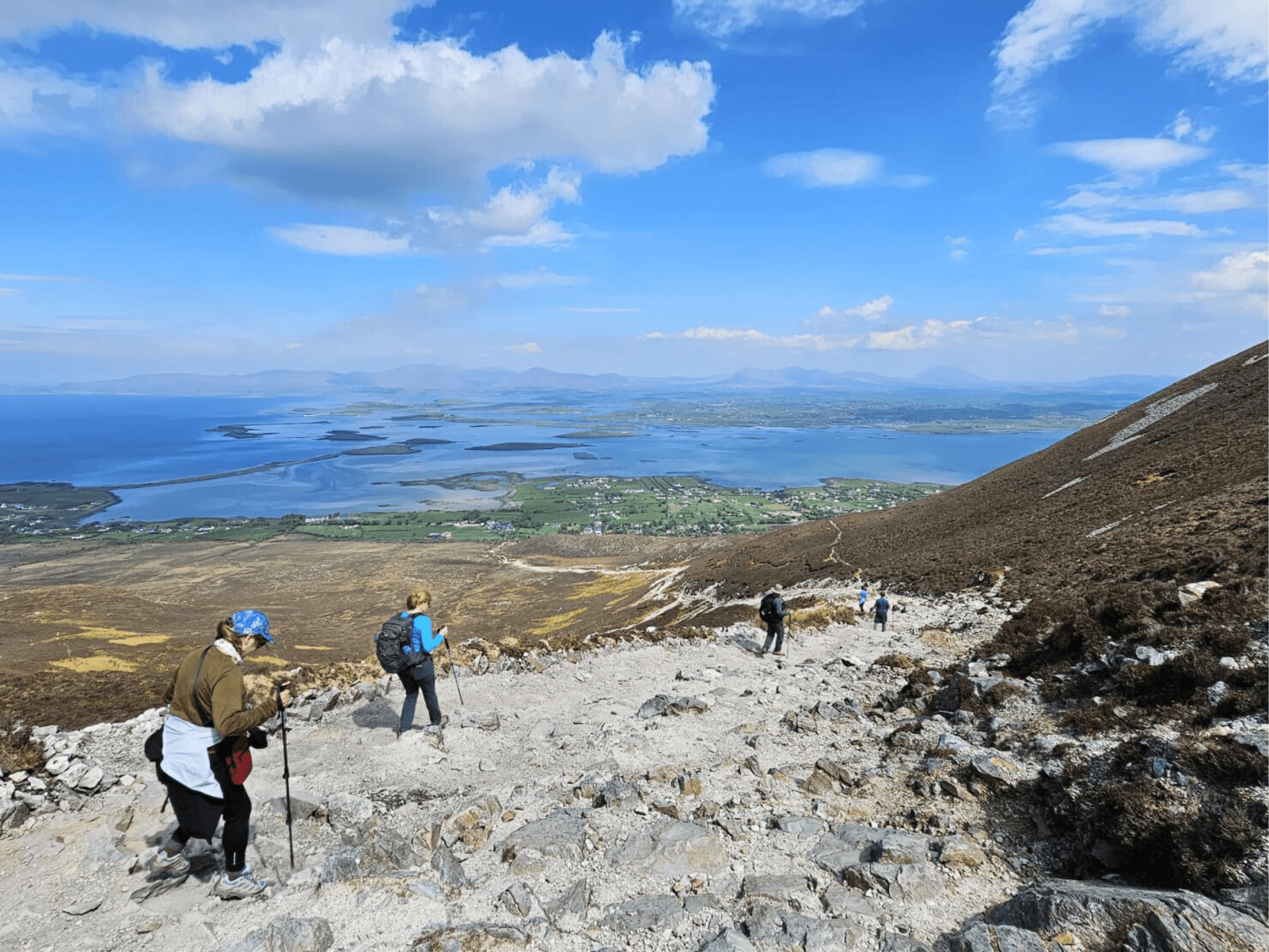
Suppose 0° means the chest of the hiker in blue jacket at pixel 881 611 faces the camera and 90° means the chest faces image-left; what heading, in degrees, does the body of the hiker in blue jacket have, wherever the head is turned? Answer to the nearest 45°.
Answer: approximately 180°

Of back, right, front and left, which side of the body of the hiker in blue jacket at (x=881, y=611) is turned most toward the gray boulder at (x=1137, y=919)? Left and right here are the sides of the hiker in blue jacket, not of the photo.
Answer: back

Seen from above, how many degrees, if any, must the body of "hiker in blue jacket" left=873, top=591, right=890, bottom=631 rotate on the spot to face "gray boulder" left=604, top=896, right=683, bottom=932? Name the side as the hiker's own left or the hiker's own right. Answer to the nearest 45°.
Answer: approximately 180°

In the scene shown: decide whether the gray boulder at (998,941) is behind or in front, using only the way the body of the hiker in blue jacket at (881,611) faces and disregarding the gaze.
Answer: behind

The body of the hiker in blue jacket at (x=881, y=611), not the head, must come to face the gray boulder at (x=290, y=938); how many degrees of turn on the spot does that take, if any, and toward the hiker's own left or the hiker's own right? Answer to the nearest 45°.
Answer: approximately 180°

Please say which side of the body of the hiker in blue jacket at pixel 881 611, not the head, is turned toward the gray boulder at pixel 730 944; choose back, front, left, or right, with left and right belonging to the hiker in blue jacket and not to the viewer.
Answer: back

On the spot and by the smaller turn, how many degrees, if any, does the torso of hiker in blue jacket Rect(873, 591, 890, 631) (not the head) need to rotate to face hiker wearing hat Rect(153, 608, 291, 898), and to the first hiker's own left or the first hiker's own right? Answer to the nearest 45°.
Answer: approximately 180°

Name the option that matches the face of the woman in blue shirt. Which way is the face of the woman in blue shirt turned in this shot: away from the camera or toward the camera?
away from the camera

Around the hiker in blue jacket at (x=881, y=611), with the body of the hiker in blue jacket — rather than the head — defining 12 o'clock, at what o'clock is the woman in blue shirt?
The woman in blue shirt is roughly at 7 o'clock from the hiker in blue jacket.
